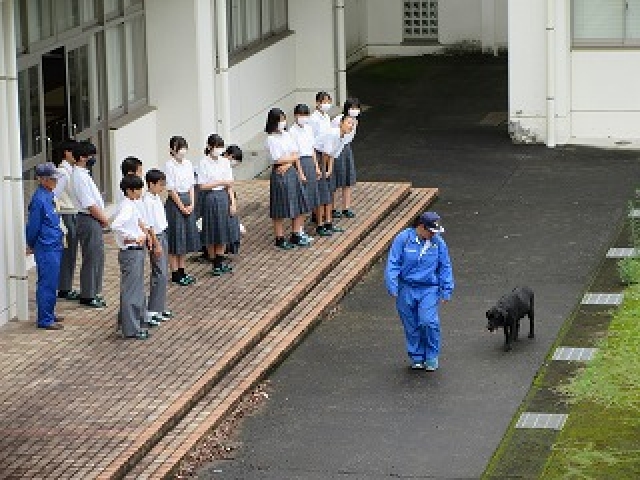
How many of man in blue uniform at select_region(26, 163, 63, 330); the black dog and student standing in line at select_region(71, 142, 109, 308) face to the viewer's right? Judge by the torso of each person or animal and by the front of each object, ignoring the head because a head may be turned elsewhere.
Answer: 2

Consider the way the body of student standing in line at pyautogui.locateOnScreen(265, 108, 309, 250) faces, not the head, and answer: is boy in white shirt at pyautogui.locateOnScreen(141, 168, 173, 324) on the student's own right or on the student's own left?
on the student's own right

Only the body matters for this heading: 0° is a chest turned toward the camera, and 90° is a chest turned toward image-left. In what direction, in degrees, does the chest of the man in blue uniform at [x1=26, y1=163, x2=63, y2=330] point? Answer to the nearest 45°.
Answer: approximately 270°

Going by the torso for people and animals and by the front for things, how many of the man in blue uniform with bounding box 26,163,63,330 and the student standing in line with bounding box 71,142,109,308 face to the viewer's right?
2

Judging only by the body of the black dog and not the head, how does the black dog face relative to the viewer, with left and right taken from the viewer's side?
facing the viewer and to the left of the viewer

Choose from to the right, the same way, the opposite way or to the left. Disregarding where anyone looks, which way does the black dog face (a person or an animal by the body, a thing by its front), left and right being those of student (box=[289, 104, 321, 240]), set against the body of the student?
to the right

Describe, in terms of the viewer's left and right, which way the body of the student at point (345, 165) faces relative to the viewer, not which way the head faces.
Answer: facing the viewer and to the right of the viewer

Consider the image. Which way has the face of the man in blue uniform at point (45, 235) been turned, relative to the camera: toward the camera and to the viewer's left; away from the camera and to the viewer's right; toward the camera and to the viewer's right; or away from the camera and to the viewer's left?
toward the camera and to the viewer's right

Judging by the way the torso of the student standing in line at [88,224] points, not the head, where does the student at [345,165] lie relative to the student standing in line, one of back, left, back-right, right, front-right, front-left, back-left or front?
front-left

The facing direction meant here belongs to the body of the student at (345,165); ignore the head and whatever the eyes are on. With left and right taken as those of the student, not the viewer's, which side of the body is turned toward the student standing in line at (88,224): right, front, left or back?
right

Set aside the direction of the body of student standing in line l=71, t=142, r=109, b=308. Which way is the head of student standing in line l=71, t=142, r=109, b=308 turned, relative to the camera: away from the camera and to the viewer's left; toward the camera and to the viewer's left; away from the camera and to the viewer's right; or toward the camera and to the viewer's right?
toward the camera and to the viewer's right

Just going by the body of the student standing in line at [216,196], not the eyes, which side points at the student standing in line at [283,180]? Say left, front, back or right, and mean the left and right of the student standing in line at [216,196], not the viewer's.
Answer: left

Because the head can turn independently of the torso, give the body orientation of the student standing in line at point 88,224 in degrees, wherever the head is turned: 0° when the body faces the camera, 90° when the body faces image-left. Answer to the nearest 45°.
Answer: approximately 270°

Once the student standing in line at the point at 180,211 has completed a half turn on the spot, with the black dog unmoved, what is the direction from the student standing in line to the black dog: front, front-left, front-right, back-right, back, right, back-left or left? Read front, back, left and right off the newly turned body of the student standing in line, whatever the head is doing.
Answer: back

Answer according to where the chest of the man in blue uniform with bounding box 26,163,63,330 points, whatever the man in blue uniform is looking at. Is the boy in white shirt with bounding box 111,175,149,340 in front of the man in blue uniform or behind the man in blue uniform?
in front

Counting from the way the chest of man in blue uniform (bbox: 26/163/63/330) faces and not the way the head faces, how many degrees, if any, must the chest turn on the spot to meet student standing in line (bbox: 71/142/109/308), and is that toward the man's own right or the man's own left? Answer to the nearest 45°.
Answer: approximately 45° to the man's own left
